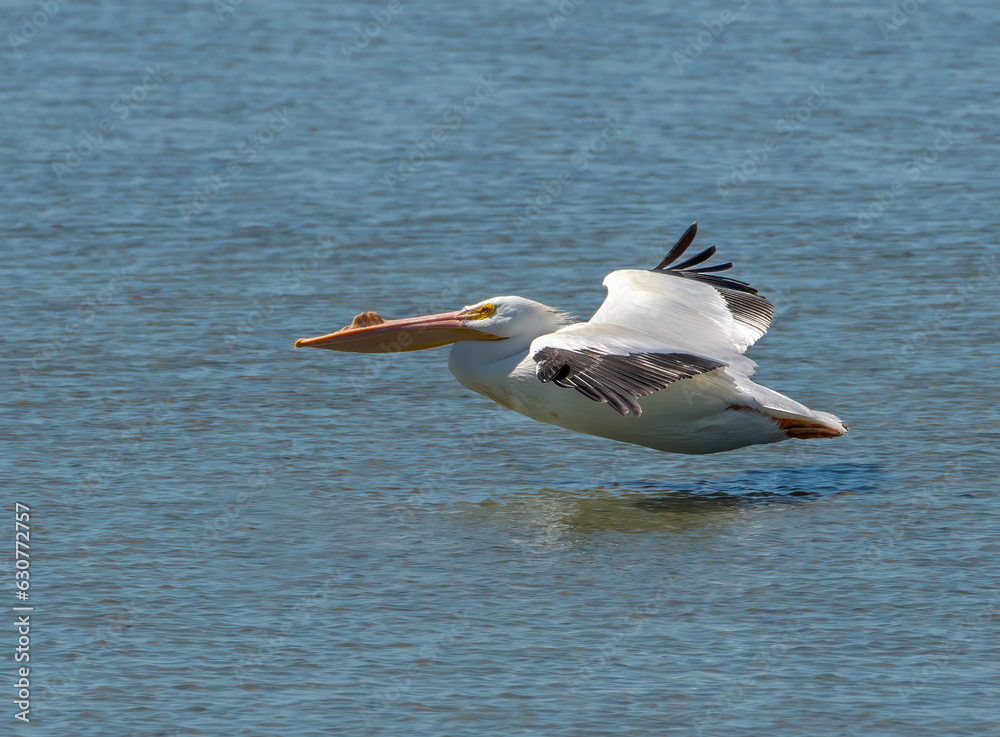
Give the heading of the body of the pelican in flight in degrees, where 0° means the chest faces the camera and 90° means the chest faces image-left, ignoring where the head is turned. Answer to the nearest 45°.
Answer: approximately 90°
